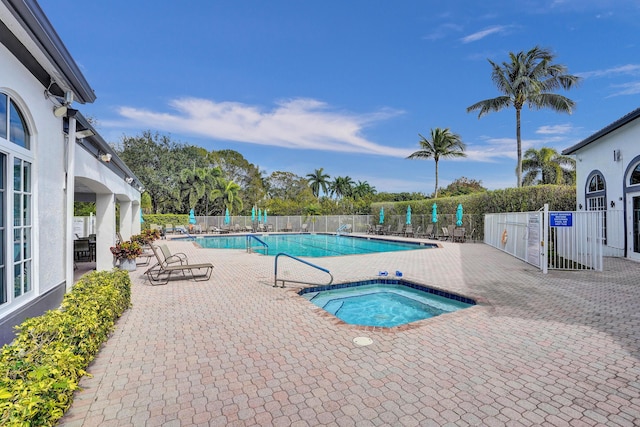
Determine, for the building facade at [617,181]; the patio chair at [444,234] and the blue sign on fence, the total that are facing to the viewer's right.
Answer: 0

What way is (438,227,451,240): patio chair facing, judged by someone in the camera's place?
facing the viewer and to the left of the viewer

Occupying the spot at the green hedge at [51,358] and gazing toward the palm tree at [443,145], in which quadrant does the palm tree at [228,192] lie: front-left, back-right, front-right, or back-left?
front-left

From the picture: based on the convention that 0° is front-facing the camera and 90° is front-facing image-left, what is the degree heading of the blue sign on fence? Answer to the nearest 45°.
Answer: approximately 0°

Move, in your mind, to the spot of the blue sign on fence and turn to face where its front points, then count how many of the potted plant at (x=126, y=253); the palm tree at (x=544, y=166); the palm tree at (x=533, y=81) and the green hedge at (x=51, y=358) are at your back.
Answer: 2

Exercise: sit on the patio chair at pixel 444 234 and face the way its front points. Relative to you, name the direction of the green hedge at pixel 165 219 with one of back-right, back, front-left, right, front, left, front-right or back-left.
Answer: front-right

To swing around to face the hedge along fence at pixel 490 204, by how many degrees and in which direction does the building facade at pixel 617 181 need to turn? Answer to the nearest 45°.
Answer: approximately 90° to its right

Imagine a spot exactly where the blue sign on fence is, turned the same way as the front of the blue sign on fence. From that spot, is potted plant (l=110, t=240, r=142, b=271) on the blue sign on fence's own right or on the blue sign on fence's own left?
on the blue sign on fence's own right

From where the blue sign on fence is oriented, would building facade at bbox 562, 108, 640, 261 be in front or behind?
behind

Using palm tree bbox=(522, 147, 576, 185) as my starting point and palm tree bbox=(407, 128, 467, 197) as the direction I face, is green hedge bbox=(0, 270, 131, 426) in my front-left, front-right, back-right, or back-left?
front-left

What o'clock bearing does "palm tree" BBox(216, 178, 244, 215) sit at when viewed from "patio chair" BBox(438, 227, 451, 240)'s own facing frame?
The palm tree is roughly at 2 o'clock from the patio chair.

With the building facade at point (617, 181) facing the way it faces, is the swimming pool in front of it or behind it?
in front

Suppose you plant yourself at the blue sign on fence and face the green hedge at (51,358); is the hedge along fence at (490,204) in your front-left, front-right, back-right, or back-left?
back-right

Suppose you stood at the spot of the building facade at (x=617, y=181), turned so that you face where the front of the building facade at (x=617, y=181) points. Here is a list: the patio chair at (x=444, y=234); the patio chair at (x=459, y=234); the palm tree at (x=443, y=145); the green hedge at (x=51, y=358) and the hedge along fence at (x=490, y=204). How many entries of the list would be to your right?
4

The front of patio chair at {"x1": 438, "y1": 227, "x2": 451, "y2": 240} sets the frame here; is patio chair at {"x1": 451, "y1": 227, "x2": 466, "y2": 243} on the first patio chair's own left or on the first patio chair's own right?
on the first patio chair's own left
